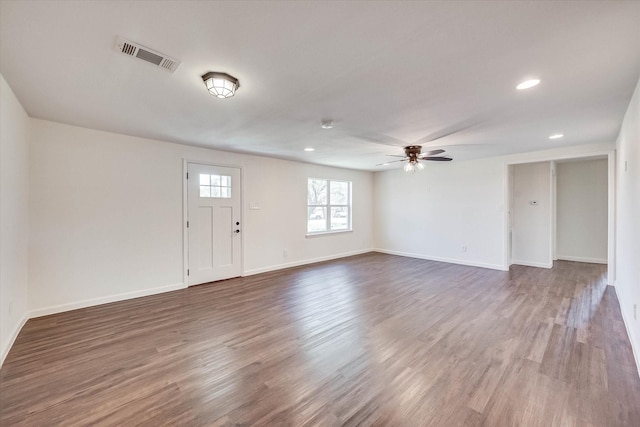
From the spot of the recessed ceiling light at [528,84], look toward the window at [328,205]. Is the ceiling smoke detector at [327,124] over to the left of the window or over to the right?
left

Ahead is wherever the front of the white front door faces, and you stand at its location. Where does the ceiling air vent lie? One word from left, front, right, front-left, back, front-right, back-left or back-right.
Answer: front-right

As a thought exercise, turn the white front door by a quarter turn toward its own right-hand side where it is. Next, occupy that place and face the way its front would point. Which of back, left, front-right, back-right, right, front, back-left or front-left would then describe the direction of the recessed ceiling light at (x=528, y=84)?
left

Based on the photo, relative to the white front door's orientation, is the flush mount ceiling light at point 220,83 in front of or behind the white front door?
in front

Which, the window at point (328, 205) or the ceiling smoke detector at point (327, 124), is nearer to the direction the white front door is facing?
the ceiling smoke detector

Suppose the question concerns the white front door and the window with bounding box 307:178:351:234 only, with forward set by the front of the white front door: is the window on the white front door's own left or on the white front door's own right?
on the white front door's own left

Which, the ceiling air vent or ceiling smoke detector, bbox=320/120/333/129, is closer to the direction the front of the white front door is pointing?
the ceiling smoke detector

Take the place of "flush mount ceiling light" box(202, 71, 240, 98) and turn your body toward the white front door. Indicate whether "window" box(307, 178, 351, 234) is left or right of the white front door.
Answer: right

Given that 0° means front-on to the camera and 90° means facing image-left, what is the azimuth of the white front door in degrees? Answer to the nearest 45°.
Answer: approximately 315°

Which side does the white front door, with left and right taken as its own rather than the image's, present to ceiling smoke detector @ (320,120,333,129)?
front
